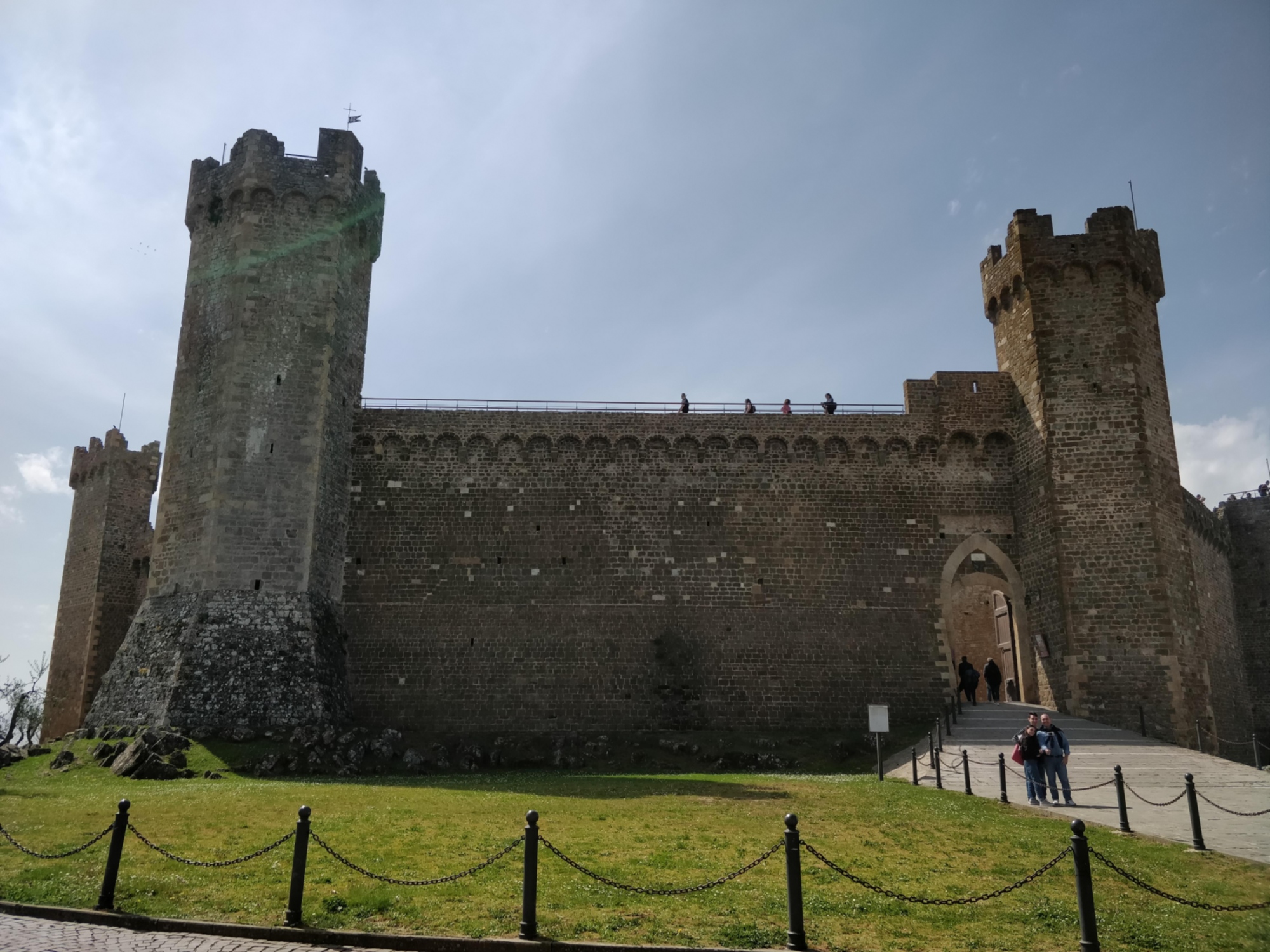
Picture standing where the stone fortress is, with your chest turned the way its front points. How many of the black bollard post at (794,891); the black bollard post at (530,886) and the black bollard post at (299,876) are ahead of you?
3

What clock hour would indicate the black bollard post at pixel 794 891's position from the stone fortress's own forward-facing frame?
The black bollard post is roughly at 12 o'clock from the stone fortress.

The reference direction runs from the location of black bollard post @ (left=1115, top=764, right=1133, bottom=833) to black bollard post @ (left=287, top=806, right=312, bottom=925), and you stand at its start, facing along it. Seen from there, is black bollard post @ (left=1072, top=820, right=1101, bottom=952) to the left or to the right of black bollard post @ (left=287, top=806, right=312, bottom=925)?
left

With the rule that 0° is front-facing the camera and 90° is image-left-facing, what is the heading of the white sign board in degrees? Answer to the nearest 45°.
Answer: approximately 0°

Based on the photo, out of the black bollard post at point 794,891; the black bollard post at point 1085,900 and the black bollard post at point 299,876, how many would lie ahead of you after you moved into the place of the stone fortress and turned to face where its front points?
3

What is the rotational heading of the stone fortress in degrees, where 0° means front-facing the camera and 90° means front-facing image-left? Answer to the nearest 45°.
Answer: approximately 0°

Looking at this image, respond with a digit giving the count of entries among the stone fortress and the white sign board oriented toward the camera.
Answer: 2

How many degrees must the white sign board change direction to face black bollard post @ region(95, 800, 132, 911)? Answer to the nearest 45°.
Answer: approximately 45° to its right

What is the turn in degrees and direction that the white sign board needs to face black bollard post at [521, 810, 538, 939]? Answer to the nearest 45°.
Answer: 0° — it already faces it
